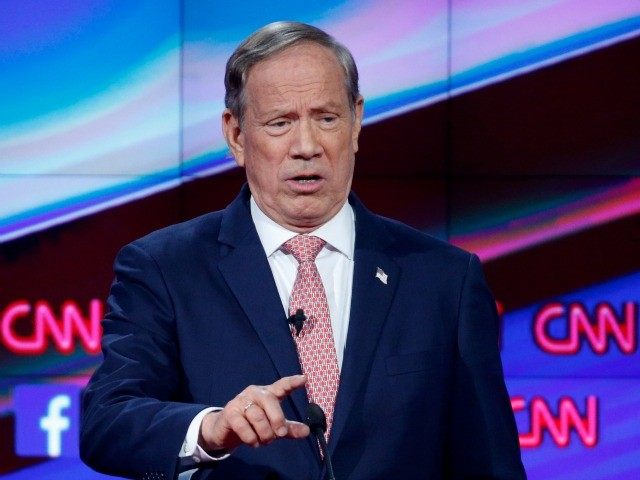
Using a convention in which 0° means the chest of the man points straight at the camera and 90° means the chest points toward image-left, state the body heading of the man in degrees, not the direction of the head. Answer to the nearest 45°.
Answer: approximately 0°
